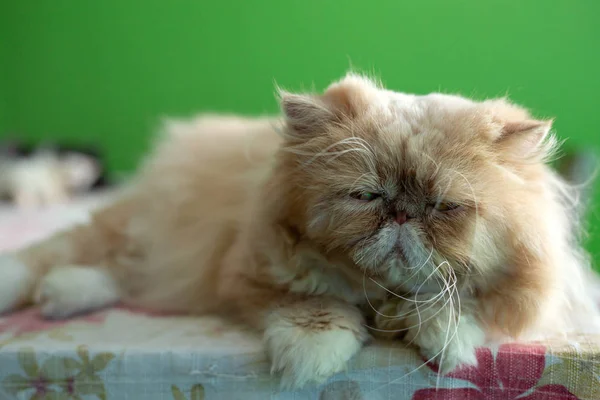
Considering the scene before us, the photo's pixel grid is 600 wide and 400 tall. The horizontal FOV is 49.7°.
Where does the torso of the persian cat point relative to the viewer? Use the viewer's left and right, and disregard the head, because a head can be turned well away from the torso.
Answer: facing the viewer and to the right of the viewer
